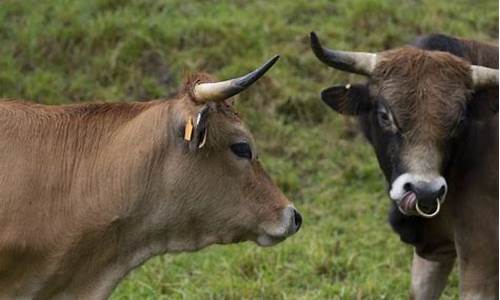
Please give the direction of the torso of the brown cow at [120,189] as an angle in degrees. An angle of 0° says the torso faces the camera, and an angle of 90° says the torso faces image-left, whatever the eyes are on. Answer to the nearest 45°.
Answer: approximately 270°

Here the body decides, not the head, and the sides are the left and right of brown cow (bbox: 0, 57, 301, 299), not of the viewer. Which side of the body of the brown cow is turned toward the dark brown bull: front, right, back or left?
front

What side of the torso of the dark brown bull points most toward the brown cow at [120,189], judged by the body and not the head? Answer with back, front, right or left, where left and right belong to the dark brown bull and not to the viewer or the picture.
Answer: front

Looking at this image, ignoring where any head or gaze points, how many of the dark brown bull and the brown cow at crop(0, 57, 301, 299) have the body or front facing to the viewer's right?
1

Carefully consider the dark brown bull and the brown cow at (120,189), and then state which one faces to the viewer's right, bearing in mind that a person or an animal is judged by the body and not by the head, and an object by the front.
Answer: the brown cow

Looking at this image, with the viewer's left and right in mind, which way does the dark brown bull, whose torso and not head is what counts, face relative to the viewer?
facing the viewer and to the left of the viewer

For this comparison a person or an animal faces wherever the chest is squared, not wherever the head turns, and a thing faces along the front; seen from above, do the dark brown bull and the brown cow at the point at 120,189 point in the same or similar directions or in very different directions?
very different directions
